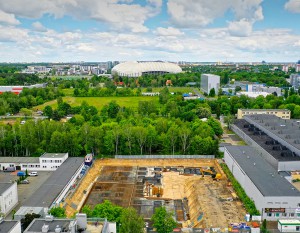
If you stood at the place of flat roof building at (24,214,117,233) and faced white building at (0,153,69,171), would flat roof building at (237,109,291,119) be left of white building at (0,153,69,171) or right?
right

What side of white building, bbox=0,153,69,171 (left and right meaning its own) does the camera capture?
front

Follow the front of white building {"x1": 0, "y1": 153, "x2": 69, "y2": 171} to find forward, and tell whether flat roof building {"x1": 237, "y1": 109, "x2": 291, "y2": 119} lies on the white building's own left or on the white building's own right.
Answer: on the white building's own left

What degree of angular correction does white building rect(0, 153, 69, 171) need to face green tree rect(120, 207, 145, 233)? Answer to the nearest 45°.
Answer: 0° — it already faces it

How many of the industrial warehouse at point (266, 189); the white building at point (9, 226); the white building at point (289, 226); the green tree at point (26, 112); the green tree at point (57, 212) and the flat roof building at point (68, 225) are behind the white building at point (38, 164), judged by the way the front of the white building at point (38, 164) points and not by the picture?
1

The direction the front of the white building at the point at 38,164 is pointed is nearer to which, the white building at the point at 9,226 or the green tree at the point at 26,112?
the white building

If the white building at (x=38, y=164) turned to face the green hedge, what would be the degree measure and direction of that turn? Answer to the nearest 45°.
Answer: approximately 45° to its left

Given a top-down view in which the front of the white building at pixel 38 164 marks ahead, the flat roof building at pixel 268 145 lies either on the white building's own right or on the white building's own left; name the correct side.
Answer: on the white building's own left

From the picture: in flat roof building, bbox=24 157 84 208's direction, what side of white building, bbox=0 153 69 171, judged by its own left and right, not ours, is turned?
front

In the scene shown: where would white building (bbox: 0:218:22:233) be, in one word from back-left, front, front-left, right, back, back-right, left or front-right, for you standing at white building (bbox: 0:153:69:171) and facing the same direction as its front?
front

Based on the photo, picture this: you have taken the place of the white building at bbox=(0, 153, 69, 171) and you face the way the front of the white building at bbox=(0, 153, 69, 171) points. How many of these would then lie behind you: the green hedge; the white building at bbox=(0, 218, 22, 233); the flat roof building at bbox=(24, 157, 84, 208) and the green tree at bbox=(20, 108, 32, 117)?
1

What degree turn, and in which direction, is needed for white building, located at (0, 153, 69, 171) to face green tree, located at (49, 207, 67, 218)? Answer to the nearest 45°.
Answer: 0° — it already faces it

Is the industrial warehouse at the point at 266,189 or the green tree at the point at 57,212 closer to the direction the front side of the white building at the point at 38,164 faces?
the green tree

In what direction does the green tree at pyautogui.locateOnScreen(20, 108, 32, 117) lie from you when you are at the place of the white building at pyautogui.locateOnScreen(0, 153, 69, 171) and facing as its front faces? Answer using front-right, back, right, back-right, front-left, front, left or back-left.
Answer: back

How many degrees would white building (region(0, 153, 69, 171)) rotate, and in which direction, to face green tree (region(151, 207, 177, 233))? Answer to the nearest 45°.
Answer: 0° — it already faces it

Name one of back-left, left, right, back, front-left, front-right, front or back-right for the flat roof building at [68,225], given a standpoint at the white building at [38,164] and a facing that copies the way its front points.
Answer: front

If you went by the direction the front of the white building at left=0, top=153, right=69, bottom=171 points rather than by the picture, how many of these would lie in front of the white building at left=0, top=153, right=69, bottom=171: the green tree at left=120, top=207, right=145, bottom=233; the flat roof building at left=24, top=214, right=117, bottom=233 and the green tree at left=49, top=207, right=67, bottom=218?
3
